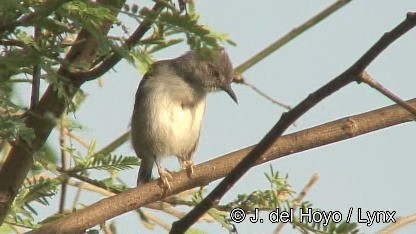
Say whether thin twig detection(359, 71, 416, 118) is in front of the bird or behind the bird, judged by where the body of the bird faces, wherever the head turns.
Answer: in front

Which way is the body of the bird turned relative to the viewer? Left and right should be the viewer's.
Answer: facing the viewer and to the right of the viewer

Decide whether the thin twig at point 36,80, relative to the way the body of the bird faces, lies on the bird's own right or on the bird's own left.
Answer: on the bird's own right

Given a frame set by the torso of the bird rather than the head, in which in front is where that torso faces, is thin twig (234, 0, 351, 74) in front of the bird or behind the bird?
in front
